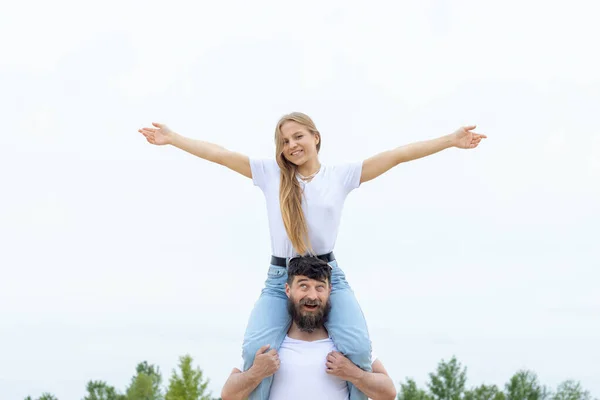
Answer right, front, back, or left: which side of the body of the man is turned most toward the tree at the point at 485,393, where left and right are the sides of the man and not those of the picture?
back

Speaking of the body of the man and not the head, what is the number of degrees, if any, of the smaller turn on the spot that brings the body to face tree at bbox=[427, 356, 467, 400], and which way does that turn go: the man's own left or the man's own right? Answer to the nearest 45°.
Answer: approximately 180°

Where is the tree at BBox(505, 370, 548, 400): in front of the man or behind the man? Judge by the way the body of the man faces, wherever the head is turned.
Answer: behind

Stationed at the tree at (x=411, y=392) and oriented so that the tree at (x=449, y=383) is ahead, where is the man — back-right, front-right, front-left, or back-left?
back-right

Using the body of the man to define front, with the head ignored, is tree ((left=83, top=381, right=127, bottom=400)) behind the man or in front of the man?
behind

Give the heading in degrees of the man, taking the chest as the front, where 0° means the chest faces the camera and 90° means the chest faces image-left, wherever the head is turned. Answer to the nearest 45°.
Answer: approximately 0°

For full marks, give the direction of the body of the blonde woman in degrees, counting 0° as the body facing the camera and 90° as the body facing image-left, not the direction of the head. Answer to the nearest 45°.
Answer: approximately 0°
